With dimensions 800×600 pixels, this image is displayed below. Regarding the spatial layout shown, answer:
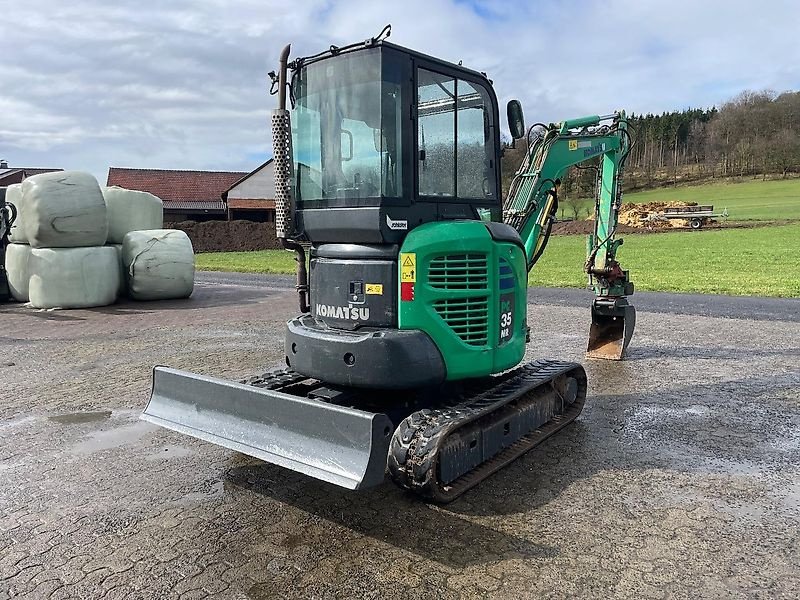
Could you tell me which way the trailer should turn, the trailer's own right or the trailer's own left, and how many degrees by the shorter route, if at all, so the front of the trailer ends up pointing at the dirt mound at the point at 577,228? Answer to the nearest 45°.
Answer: approximately 180°

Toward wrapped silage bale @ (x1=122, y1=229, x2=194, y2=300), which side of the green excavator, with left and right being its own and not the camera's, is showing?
left

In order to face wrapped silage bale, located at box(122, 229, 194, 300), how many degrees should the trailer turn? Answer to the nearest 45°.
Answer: approximately 90° to its left

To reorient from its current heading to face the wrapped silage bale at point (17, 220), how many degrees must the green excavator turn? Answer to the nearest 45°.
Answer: approximately 90° to its left

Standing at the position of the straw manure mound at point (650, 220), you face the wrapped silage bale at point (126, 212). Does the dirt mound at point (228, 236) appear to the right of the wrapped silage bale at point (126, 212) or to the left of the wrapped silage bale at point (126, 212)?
right

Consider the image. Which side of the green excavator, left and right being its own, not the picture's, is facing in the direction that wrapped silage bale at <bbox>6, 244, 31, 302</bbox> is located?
left

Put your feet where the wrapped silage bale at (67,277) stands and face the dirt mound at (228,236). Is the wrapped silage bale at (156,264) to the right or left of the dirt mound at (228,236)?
right

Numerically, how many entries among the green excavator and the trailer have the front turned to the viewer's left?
1

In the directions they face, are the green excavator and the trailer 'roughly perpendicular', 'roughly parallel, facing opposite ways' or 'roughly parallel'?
roughly perpendicular
